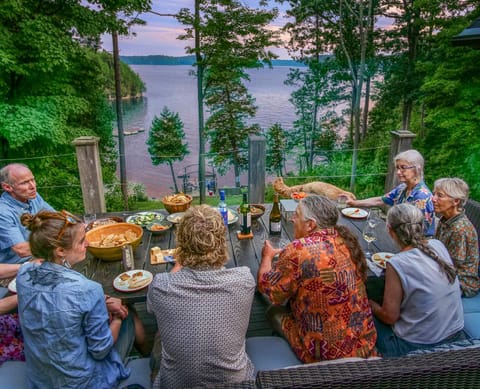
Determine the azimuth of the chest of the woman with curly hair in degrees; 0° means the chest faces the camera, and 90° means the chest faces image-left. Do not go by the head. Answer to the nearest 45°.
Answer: approximately 180°

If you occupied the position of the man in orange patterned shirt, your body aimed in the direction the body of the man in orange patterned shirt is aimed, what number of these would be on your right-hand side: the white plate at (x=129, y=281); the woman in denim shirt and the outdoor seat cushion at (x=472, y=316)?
1

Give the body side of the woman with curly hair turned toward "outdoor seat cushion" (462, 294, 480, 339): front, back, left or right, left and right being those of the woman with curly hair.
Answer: right

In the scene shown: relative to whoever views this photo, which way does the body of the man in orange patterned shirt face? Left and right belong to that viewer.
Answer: facing away from the viewer and to the left of the viewer

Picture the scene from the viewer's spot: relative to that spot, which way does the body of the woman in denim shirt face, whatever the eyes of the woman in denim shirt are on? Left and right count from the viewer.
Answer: facing away from the viewer and to the right of the viewer

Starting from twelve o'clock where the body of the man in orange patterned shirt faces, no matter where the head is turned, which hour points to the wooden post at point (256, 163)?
The wooden post is roughly at 1 o'clock from the man in orange patterned shirt.

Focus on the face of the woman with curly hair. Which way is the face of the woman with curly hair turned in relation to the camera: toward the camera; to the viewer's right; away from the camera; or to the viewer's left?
away from the camera

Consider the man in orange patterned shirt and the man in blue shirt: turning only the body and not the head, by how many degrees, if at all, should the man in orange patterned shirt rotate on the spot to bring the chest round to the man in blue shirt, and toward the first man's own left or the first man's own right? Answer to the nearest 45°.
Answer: approximately 45° to the first man's own left

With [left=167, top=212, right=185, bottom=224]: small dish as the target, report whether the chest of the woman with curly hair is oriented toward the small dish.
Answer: yes
